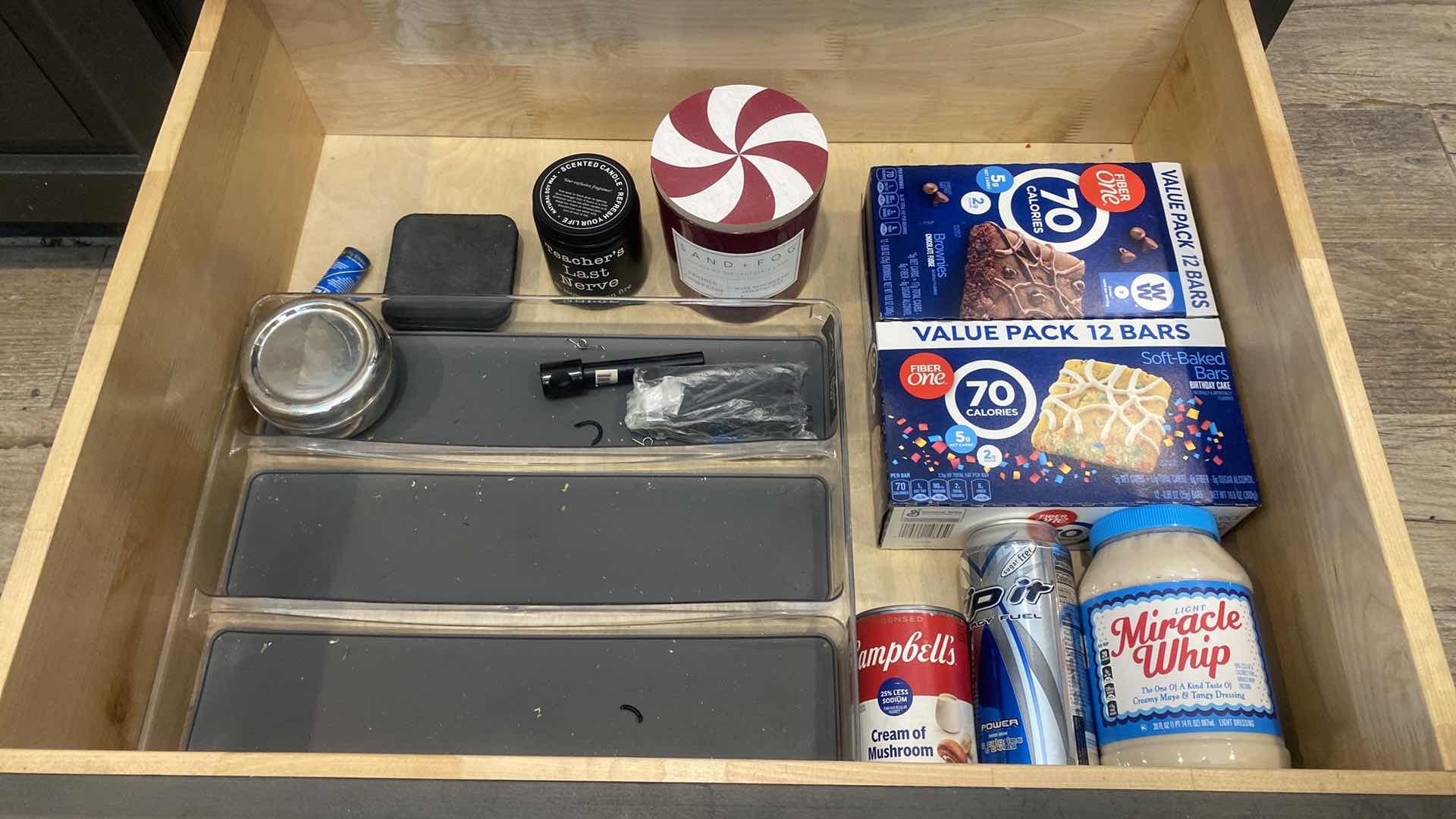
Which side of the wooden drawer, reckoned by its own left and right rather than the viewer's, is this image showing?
front

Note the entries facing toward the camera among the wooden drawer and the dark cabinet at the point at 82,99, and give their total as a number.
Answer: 2

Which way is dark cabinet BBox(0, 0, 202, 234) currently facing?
toward the camera

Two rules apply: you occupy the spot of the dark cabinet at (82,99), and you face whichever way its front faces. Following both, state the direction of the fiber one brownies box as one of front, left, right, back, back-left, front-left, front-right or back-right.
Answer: front-left
